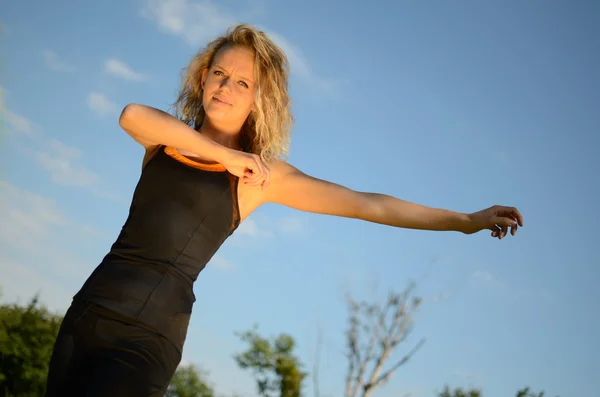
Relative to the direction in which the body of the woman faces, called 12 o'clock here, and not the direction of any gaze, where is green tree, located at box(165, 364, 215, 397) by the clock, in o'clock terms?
The green tree is roughly at 6 o'clock from the woman.

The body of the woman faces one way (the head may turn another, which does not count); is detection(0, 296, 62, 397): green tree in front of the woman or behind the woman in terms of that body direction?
behind

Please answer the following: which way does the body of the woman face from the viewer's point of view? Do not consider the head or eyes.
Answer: toward the camera
